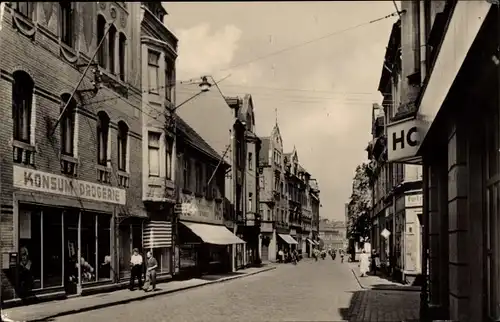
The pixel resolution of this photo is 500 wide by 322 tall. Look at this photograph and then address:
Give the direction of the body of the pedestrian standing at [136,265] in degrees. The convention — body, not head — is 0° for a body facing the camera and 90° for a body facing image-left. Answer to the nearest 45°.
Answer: approximately 0°

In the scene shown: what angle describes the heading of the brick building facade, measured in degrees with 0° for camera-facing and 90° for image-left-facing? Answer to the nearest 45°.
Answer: approximately 315°
